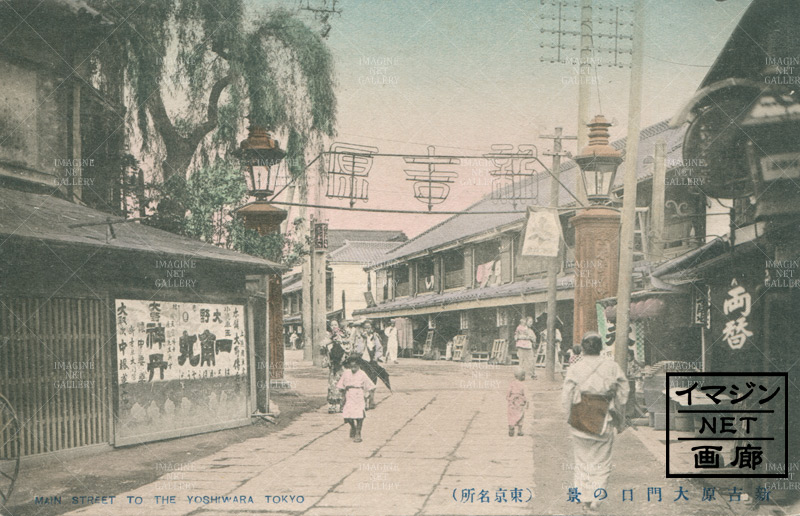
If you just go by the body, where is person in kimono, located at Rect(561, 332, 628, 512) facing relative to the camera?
away from the camera

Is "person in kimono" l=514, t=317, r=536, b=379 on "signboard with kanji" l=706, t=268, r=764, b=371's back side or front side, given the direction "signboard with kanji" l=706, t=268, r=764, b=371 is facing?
on the back side

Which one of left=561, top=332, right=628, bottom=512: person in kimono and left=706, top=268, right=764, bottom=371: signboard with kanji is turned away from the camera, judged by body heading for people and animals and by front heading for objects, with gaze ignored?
the person in kimono

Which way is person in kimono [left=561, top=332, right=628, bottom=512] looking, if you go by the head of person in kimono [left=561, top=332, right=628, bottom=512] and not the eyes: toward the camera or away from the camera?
away from the camera

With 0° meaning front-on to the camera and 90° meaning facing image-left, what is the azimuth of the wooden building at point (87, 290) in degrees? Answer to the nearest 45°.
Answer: approximately 315°

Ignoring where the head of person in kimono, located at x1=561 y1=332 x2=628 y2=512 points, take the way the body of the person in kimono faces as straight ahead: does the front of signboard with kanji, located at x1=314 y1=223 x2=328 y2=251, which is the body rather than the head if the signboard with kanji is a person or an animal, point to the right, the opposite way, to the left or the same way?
the opposite way

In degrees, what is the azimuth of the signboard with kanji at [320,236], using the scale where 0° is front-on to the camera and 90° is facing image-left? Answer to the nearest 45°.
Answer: approximately 0°
